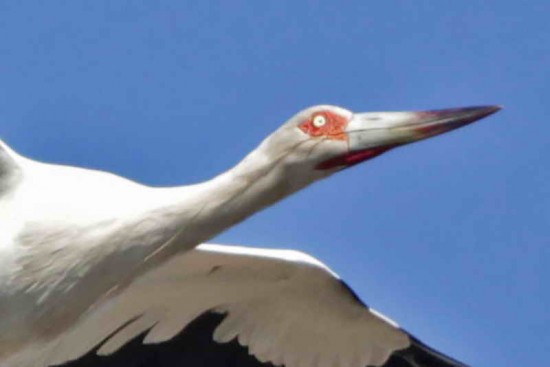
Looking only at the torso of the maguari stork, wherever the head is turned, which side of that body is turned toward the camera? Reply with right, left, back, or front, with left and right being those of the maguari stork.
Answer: right
